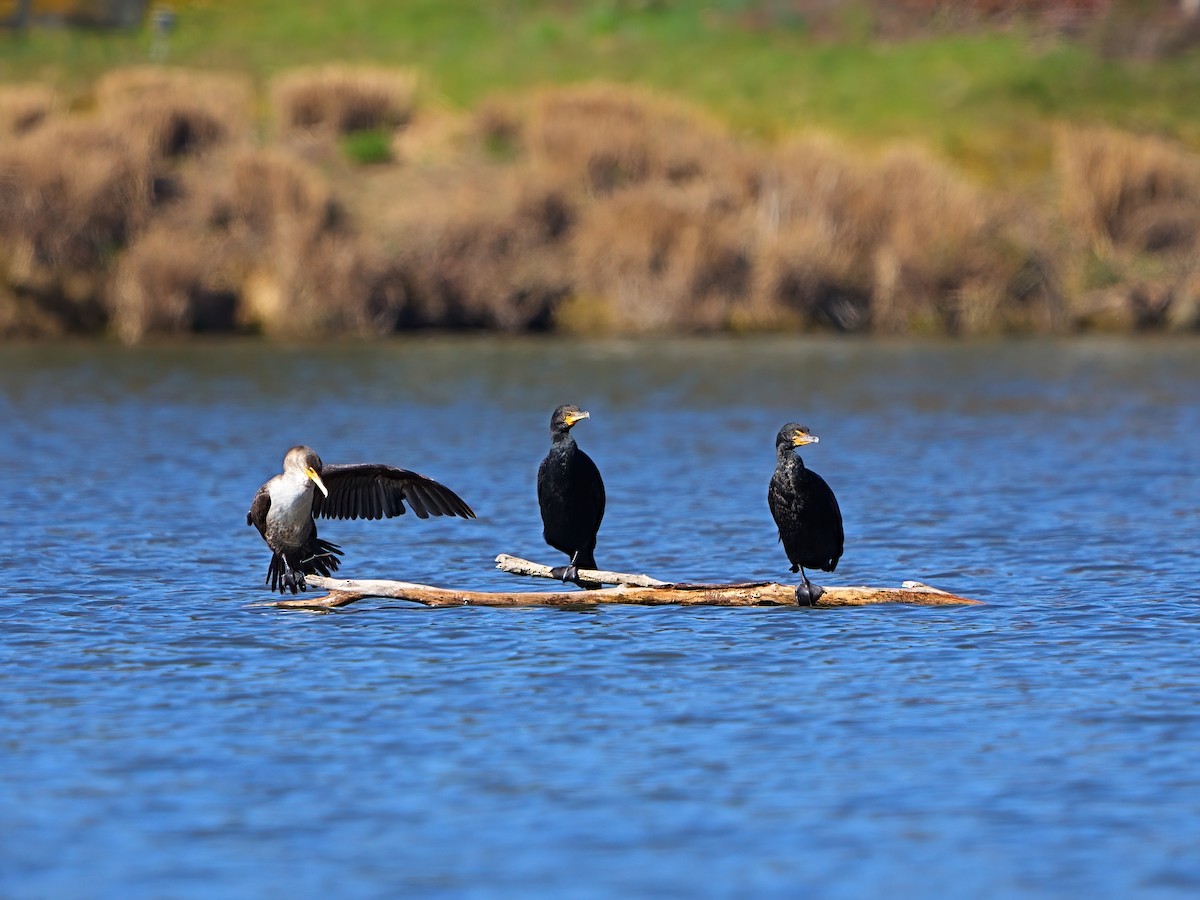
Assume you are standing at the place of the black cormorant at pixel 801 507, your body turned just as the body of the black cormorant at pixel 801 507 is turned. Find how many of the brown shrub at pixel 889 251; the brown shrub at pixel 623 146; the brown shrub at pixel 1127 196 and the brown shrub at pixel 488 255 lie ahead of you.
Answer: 0

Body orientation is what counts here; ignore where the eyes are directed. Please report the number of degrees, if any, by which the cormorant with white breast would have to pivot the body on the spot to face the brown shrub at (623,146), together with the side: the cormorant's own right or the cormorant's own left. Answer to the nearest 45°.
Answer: approximately 180°

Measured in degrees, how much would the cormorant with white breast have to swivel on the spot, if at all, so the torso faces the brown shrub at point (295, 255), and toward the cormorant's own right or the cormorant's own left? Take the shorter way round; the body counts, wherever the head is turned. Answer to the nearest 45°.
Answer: approximately 180°

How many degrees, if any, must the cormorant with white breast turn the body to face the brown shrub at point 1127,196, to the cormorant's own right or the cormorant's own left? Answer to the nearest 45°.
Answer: approximately 135° to the cormorant's own left

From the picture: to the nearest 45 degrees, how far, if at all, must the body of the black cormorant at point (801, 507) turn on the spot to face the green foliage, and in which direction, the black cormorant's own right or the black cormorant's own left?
approximately 135° to the black cormorant's own right

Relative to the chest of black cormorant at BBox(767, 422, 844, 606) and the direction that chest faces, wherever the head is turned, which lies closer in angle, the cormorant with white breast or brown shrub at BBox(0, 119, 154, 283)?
the cormorant with white breast

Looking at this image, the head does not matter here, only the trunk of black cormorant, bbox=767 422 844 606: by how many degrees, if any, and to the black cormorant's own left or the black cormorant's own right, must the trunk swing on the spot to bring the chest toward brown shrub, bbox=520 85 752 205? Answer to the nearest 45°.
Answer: approximately 135° to the black cormorant's own right

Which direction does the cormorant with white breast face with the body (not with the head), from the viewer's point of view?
toward the camera

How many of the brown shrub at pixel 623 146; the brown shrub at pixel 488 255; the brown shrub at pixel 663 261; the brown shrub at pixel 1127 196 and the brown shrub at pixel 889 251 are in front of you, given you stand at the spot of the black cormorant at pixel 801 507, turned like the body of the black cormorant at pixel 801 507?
0

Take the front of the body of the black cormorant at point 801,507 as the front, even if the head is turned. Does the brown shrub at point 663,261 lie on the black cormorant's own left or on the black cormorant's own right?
on the black cormorant's own right

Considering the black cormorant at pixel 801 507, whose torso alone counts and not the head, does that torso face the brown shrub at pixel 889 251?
no

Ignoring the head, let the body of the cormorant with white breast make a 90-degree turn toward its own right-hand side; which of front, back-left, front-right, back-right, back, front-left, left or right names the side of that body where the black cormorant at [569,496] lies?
back

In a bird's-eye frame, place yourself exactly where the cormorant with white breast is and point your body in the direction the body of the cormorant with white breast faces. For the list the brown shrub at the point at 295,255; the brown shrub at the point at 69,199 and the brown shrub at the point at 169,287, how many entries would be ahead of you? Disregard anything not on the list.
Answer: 0

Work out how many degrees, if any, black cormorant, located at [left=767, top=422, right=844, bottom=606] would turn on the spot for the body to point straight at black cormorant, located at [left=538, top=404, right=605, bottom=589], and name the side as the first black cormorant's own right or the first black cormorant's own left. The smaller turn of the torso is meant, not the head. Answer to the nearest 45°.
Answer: approximately 45° to the first black cormorant's own right

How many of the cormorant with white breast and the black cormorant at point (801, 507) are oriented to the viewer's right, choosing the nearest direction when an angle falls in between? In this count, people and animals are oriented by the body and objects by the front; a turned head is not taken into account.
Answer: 0

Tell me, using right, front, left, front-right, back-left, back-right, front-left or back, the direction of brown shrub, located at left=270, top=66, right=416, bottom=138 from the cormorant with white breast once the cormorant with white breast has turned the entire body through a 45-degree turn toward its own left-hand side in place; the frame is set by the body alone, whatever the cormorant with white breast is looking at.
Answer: back-left

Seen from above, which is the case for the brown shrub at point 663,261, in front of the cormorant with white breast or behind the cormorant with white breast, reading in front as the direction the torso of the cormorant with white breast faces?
behind

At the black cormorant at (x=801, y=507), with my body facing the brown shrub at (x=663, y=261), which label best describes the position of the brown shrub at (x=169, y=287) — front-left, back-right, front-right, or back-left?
front-left
